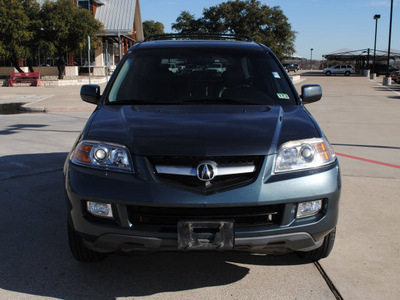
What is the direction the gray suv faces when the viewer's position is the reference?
facing the viewer

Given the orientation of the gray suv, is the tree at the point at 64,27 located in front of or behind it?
behind

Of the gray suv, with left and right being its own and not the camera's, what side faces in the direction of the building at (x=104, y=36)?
back

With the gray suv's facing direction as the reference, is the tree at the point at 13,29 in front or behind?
behind
